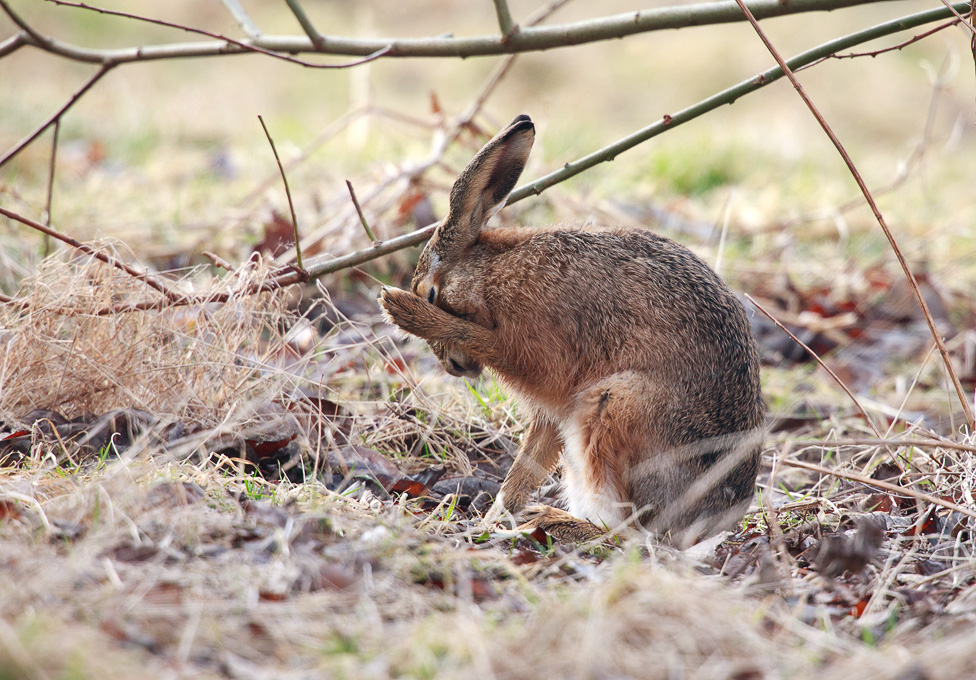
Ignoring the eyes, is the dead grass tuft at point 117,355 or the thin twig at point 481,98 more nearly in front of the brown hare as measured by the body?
the dead grass tuft

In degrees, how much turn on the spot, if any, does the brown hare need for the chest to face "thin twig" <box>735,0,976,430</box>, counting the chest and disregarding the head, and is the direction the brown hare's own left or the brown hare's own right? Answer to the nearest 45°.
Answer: approximately 180°

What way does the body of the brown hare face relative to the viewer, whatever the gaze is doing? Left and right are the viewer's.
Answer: facing to the left of the viewer

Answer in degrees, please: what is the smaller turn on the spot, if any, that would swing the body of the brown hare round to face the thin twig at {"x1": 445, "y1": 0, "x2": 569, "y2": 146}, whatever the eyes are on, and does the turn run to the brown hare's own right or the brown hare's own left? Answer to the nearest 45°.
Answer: approximately 90° to the brown hare's own right

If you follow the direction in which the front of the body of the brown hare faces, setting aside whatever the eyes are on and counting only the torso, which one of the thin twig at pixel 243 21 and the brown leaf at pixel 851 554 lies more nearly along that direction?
the thin twig

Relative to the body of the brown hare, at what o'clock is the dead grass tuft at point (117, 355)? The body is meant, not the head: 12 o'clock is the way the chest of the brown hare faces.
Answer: The dead grass tuft is roughly at 12 o'clock from the brown hare.

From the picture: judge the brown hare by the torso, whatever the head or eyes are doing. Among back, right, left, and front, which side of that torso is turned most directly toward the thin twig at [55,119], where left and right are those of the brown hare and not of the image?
front

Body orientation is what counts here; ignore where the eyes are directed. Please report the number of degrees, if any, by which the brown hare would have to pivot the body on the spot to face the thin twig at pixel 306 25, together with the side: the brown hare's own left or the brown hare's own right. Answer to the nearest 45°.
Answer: approximately 45° to the brown hare's own right
